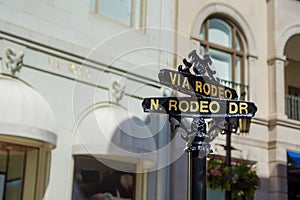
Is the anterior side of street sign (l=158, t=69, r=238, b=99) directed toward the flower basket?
no
